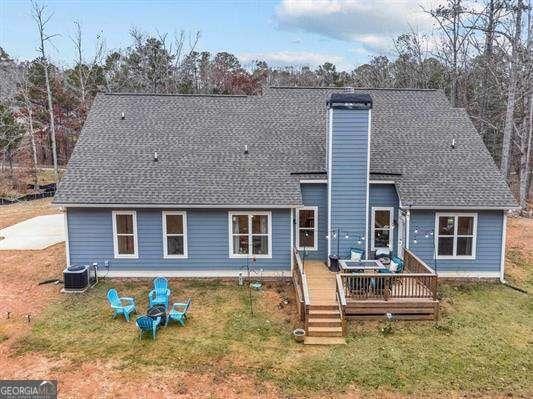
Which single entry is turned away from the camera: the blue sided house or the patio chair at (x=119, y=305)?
the blue sided house

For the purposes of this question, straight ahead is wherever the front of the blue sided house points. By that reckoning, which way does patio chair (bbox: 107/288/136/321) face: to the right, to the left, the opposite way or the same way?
to the right

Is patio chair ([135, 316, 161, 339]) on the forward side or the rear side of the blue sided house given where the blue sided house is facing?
on the rear side

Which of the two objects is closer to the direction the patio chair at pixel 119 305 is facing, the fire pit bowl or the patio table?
the fire pit bowl

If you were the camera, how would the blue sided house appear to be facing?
facing away from the viewer

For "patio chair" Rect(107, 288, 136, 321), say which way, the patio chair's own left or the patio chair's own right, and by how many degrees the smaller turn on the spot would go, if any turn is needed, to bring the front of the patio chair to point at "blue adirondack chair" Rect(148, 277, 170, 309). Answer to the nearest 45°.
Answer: approximately 45° to the patio chair's own left

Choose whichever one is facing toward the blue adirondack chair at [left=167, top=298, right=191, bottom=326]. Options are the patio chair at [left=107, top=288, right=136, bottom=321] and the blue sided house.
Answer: the patio chair

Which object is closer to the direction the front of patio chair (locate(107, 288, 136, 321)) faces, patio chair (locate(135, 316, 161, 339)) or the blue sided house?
the patio chair

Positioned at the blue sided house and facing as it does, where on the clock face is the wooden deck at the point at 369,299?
The wooden deck is roughly at 5 o'clock from the blue sided house.

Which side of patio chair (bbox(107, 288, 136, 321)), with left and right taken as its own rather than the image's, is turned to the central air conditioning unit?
back

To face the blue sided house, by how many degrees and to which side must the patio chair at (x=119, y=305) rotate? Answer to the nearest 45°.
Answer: approximately 45° to its left

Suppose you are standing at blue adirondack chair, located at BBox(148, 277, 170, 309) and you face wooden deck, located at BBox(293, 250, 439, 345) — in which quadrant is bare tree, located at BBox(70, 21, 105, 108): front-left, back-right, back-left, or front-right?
back-left

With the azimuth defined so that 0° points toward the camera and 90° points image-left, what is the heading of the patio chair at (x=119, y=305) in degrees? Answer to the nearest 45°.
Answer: approximately 315°

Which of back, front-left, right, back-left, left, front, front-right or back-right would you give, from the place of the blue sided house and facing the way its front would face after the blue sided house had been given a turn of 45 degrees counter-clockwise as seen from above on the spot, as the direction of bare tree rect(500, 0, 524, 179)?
right

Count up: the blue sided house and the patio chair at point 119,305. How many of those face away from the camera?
1

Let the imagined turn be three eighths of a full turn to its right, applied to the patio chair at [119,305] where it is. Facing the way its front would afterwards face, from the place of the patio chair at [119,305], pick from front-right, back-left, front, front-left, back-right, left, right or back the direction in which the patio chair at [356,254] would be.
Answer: back

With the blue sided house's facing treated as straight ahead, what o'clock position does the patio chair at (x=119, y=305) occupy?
The patio chair is roughly at 8 o'clock from the blue sided house.

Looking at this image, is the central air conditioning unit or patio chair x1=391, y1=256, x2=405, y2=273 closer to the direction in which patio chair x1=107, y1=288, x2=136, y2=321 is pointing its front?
the patio chair

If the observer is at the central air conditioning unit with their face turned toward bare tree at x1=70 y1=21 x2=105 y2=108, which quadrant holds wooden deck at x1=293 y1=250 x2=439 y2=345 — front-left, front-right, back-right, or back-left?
back-right
